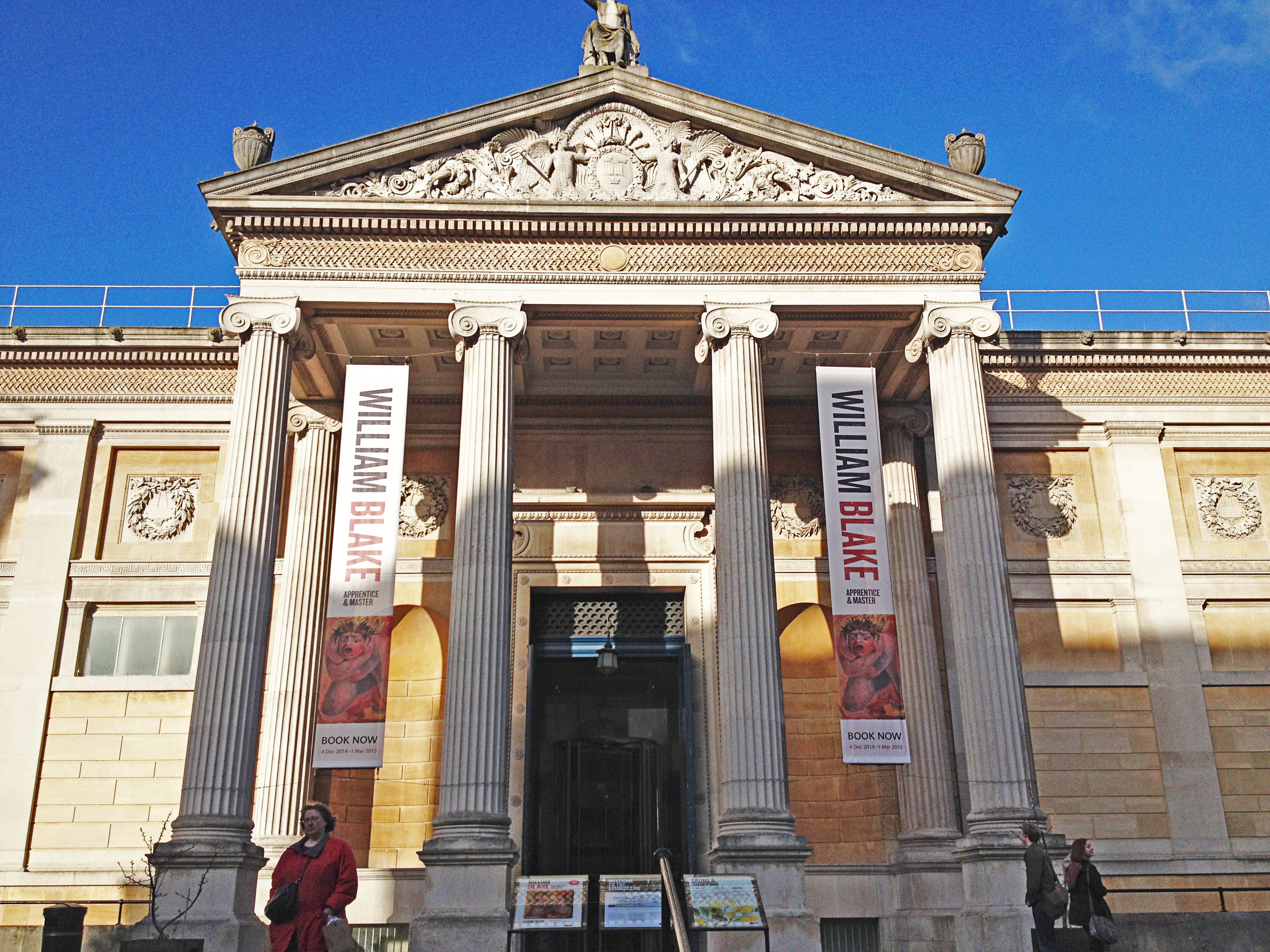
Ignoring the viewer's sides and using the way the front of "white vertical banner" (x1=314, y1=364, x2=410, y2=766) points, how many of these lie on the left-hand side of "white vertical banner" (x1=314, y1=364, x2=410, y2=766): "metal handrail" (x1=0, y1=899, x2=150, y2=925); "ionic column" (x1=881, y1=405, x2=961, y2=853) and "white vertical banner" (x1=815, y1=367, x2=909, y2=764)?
2

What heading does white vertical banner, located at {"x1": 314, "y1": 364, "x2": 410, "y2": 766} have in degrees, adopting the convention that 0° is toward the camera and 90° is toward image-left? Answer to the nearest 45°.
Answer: approximately 0°

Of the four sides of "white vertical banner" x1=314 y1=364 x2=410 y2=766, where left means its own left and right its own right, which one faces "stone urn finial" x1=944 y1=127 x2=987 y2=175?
left

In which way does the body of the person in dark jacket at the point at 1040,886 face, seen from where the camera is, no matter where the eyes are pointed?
to the viewer's left

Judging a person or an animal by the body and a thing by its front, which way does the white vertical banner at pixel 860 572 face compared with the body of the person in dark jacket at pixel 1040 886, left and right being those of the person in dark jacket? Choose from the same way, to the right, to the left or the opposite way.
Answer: to the left

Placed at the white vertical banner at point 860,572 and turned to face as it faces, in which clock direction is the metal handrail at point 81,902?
The metal handrail is roughly at 3 o'clock from the white vertical banner.

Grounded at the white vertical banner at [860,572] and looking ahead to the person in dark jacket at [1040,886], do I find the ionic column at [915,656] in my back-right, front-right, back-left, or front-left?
back-left

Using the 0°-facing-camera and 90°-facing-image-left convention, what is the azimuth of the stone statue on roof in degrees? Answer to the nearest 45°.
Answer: approximately 0°
